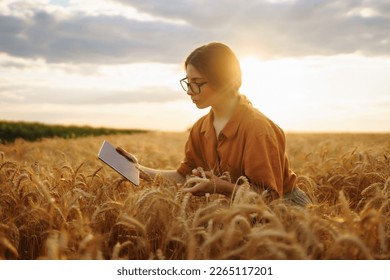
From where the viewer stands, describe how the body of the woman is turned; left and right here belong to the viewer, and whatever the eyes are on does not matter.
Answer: facing the viewer and to the left of the viewer
